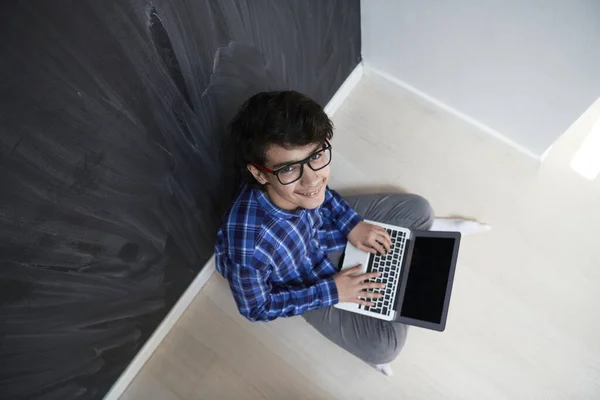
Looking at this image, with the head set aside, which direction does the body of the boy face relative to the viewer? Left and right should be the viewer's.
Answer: facing the viewer and to the right of the viewer
